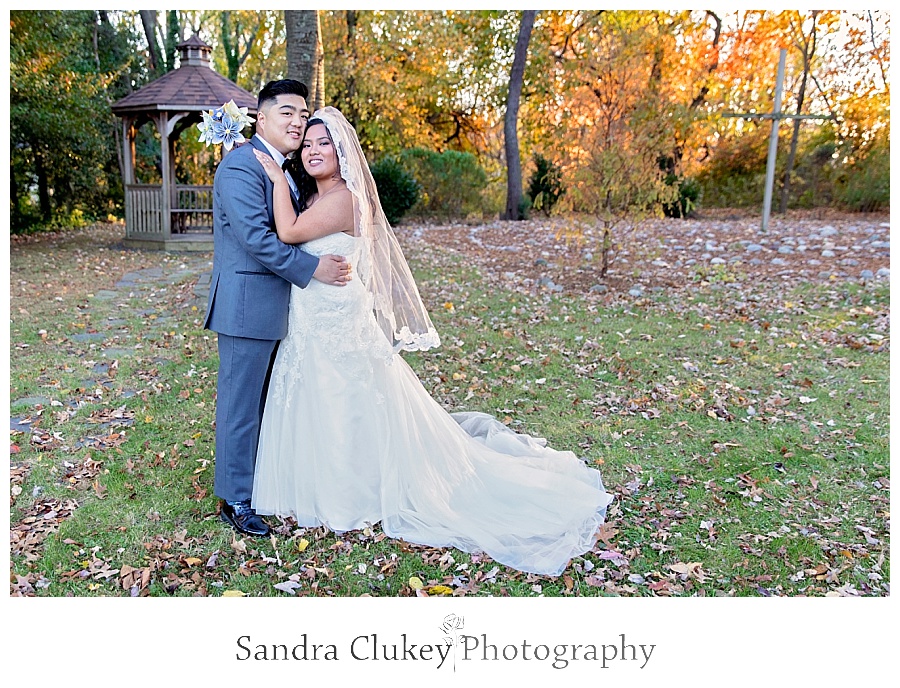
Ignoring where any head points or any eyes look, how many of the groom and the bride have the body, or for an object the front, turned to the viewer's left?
1

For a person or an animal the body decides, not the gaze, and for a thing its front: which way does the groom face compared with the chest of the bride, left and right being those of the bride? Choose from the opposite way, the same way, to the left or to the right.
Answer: the opposite way

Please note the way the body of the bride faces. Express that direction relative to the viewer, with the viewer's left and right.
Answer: facing to the left of the viewer

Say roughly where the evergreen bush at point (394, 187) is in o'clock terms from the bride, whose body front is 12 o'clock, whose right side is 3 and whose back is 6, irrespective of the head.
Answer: The evergreen bush is roughly at 3 o'clock from the bride.

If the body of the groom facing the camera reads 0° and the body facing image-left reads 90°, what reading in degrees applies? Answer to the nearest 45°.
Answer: approximately 270°

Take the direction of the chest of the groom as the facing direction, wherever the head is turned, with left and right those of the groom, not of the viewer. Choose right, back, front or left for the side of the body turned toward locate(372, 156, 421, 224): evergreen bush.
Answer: left

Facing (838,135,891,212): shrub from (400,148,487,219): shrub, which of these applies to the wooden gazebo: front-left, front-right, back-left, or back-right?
back-right

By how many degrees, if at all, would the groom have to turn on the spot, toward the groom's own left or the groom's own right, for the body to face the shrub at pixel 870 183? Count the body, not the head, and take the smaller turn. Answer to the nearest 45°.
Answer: approximately 45° to the groom's own left

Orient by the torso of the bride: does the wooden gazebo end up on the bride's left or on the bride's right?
on the bride's right
